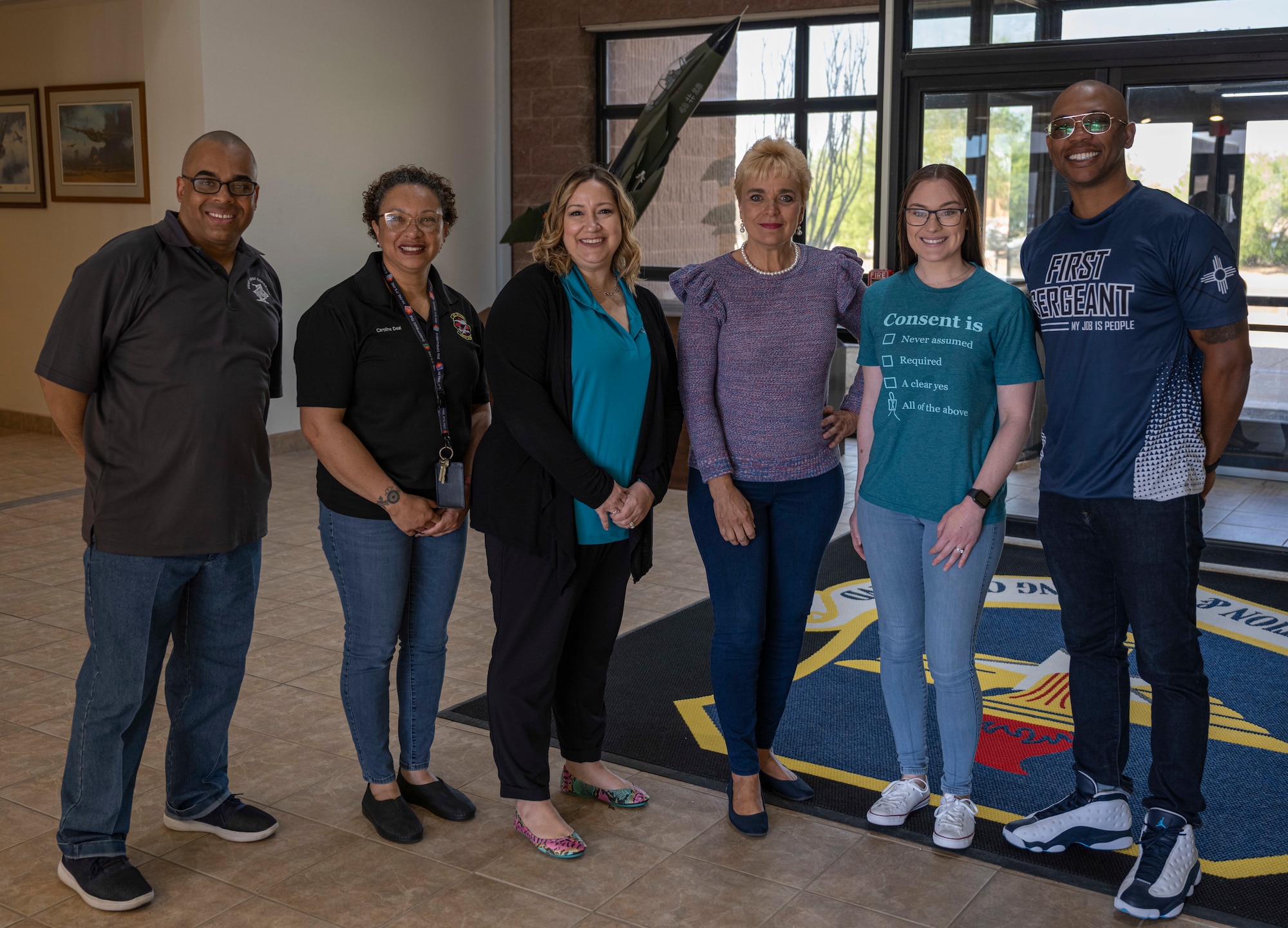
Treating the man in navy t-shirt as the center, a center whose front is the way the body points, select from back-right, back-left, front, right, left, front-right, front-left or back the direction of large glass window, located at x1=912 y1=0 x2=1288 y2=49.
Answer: back-right

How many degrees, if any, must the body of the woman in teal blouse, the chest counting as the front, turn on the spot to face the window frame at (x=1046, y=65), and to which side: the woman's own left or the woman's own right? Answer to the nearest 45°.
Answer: approximately 90° to the woman's own left

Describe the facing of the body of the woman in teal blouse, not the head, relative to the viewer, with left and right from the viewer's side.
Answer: facing the viewer and to the right of the viewer

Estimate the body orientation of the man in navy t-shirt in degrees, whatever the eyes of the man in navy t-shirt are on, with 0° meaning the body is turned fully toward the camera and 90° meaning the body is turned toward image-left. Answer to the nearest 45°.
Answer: approximately 45°

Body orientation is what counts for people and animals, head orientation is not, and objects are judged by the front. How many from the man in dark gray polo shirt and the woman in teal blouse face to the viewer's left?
0

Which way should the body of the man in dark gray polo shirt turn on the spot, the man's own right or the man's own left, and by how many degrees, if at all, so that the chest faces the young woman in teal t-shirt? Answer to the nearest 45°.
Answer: approximately 45° to the man's own left

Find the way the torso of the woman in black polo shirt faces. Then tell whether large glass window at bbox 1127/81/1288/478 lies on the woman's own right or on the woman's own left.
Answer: on the woman's own left

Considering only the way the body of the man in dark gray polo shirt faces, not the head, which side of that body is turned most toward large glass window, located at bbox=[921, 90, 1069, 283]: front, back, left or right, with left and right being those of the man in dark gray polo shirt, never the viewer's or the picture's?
left

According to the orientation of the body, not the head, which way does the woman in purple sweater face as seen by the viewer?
toward the camera

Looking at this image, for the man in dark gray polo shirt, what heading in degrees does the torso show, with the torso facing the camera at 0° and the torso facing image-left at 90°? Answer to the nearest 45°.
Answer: approximately 315°

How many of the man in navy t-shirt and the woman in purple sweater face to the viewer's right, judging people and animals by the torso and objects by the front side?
0

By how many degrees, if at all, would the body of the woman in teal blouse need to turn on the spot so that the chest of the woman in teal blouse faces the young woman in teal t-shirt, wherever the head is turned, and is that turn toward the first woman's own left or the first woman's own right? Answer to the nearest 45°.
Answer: approximately 45° to the first woman's own left
